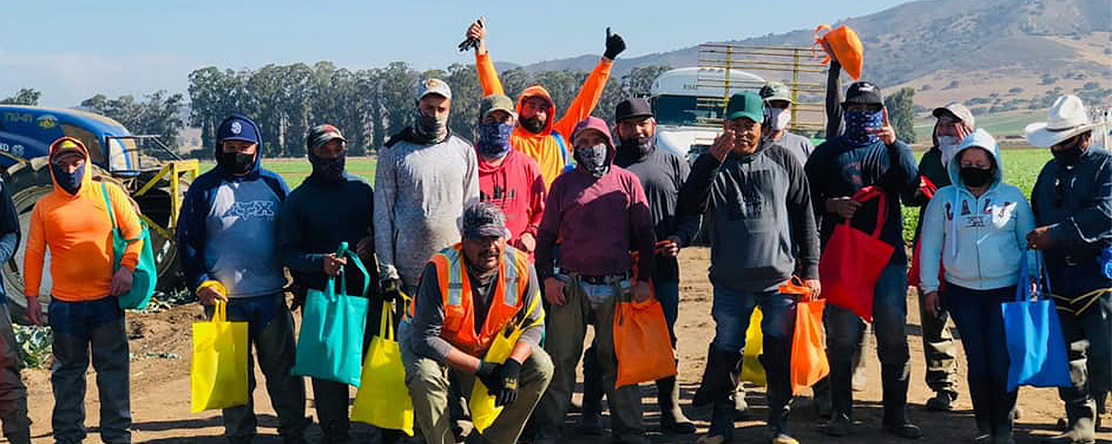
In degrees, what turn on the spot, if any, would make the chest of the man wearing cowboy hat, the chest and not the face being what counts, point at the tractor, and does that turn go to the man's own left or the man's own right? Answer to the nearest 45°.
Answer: approximately 45° to the man's own right

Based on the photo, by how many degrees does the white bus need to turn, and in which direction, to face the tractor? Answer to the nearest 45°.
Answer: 0° — it already faces it

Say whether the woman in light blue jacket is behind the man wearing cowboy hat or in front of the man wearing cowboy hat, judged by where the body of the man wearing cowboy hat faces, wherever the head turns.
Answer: in front

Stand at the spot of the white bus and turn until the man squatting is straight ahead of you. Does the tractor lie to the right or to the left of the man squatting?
right

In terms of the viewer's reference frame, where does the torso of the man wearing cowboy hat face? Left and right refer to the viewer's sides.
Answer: facing the viewer and to the left of the viewer

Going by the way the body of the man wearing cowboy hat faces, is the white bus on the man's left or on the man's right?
on the man's right

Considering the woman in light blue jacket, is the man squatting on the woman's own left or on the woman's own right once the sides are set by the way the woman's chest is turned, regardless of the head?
on the woman's own right

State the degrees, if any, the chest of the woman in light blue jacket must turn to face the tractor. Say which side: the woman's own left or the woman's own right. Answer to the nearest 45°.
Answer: approximately 90° to the woman's own right

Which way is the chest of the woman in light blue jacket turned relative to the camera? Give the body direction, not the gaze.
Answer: toward the camera

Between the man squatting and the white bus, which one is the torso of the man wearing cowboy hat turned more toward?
the man squatting

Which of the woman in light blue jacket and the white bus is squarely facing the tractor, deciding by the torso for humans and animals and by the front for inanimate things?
the white bus

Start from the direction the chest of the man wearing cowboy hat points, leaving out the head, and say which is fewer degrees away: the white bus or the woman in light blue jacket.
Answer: the woman in light blue jacket

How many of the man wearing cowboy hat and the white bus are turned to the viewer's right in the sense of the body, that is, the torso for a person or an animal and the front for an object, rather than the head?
0

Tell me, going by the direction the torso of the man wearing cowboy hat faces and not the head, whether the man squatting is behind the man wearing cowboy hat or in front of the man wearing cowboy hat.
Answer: in front
